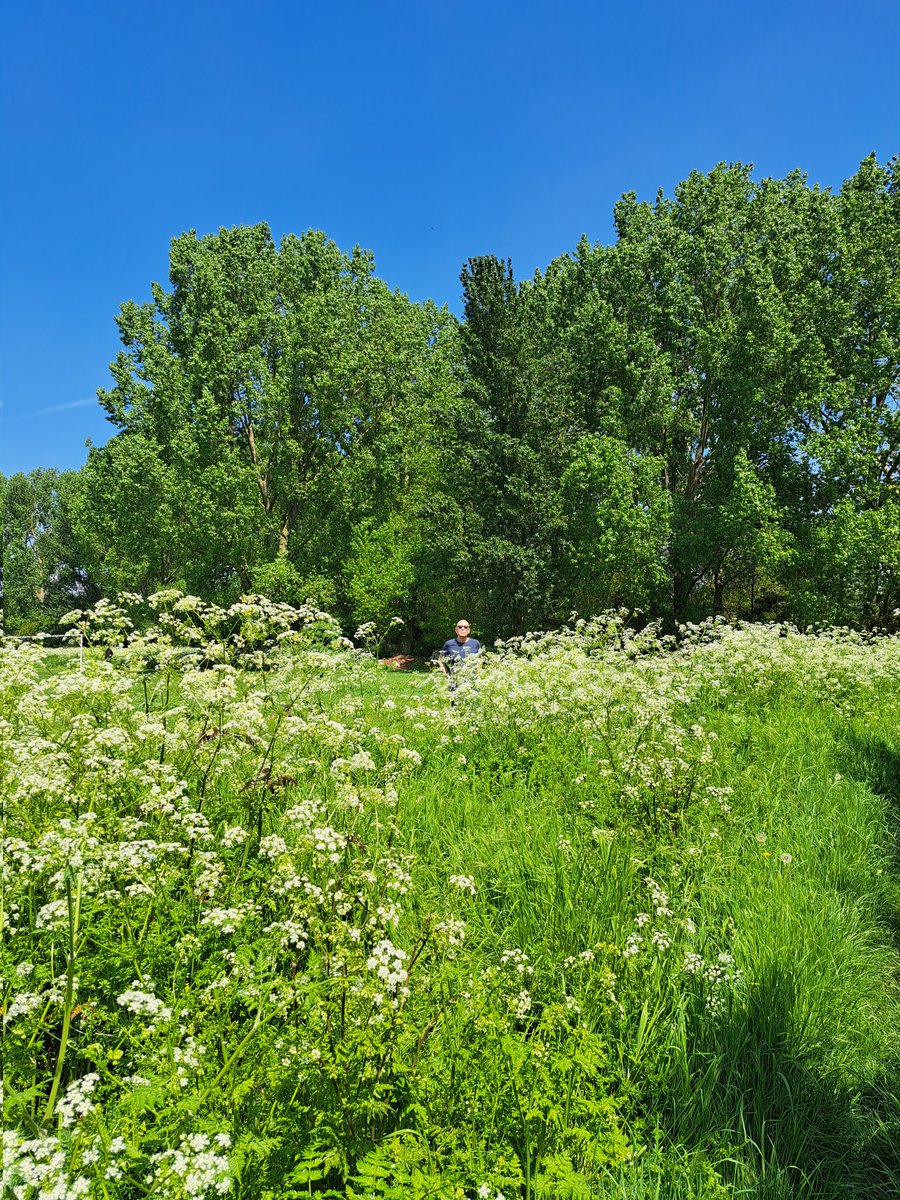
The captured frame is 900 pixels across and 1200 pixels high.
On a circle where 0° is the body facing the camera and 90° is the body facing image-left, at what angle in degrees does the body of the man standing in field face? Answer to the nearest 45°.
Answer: approximately 0°
